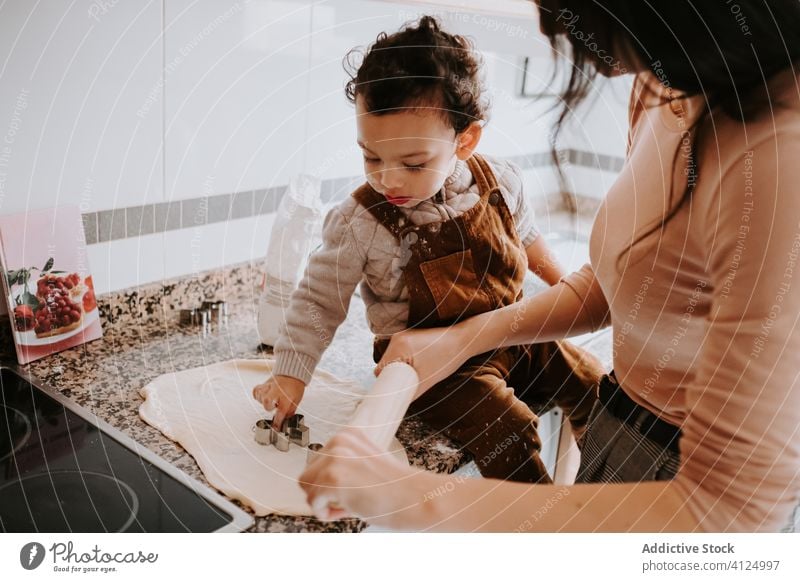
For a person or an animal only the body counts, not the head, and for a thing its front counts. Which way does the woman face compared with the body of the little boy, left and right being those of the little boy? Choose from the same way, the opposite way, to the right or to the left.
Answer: to the right

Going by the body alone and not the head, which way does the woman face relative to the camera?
to the viewer's left
